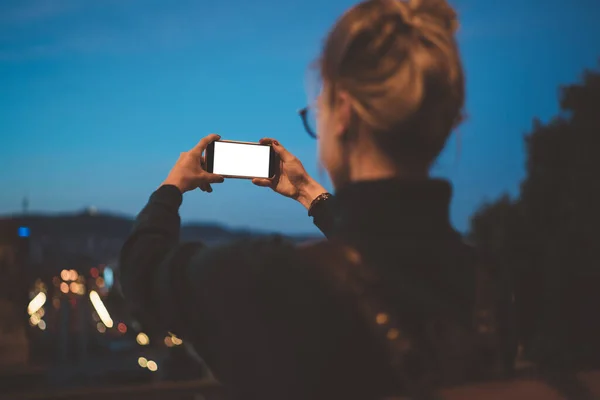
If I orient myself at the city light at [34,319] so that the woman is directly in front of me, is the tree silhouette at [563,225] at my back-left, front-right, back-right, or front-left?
front-left

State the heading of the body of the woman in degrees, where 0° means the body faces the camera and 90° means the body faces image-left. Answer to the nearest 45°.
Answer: approximately 135°

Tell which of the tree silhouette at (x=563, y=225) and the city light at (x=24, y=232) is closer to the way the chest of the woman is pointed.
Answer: the city light

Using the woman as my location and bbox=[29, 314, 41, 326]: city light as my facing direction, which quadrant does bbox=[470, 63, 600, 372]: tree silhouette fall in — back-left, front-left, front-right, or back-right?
front-right

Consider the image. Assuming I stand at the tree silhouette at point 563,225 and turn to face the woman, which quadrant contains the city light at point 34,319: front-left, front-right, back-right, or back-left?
back-right

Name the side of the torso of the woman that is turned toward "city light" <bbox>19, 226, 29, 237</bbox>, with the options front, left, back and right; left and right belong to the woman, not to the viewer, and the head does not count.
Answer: front

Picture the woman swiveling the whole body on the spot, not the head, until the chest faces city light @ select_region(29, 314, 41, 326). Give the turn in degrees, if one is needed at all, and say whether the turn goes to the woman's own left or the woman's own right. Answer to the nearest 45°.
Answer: approximately 45° to the woman's own right

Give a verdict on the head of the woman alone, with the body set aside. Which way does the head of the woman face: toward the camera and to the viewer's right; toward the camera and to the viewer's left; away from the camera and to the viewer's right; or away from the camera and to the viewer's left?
away from the camera and to the viewer's left

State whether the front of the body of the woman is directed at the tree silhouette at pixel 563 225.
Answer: no
